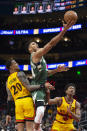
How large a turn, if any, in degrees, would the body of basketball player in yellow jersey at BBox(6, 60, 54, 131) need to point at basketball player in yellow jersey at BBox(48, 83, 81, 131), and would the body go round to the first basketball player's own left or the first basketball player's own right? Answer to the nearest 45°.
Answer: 0° — they already face them

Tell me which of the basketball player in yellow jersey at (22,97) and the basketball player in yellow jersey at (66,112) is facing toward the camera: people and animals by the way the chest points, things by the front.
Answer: the basketball player in yellow jersey at (66,112)

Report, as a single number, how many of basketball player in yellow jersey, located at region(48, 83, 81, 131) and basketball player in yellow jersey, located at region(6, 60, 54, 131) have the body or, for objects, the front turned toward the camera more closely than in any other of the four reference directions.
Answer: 1

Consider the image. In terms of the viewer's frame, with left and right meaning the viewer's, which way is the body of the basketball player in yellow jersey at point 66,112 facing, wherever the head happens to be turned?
facing the viewer

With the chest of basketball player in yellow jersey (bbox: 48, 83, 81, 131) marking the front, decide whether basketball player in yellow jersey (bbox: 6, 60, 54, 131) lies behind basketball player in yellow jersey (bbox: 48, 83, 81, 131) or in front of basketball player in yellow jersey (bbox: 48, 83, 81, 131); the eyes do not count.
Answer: in front

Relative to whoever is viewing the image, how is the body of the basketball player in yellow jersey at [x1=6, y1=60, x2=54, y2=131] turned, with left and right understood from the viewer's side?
facing away from the viewer and to the right of the viewer
